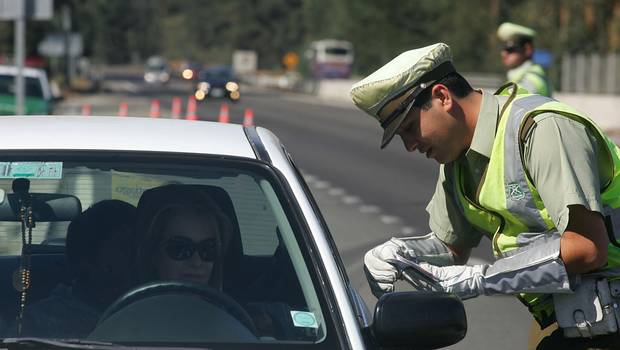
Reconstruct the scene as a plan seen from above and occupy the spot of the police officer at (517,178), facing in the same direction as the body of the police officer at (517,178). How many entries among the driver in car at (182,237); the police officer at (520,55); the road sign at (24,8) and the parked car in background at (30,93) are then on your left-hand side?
0

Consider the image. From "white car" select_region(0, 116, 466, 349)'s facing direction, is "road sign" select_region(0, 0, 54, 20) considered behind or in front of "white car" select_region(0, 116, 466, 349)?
behind

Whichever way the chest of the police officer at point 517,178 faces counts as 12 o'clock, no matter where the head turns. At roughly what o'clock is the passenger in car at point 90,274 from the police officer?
The passenger in car is roughly at 1 o'clock from the police officer.

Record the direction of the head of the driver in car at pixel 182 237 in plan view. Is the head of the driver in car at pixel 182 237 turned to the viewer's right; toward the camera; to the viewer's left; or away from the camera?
toward the camera

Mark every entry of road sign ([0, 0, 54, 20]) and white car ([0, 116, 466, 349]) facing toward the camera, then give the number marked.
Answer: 1

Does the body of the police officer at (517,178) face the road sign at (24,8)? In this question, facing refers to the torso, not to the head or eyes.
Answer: no

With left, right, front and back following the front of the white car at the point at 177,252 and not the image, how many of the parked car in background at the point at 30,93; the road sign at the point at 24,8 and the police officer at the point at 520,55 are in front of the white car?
0

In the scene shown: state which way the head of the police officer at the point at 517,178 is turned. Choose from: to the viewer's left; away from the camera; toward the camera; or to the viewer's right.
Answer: to the viewer's left

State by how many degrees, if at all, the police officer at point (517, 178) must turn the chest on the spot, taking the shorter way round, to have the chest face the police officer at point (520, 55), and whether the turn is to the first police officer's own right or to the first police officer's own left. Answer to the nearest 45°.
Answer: approximately 135° to the first police officer's own right

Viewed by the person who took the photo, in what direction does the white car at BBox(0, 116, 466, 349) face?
facing the viewer

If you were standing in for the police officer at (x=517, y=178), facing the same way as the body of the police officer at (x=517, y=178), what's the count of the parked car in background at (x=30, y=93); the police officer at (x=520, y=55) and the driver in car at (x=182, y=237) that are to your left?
0
